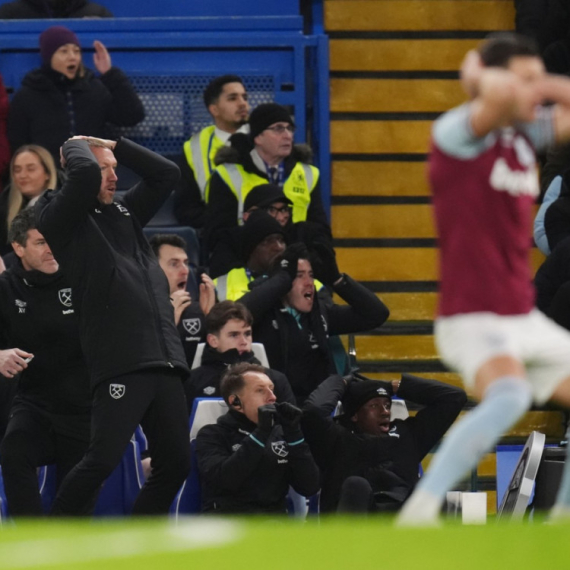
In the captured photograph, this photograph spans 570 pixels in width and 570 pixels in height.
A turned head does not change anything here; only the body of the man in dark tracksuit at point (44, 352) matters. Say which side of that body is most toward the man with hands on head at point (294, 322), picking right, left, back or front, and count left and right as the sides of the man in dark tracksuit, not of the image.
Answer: left

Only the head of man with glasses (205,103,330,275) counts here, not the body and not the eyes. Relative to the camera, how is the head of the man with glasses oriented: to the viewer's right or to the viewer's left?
to the viewer's right

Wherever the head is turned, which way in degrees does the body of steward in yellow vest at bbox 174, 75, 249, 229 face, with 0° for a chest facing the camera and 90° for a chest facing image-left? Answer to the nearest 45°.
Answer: approximately 315°

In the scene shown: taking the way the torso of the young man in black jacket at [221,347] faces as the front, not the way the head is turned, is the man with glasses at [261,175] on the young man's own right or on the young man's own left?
on the young man's own left

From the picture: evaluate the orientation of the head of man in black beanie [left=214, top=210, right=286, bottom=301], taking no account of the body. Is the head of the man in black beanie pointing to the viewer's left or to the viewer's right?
to the viewer's right

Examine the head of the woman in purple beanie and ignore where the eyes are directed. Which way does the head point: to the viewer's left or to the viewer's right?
to the viewer's right

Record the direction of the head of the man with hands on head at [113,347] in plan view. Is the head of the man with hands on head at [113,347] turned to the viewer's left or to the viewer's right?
to the viewer's right
